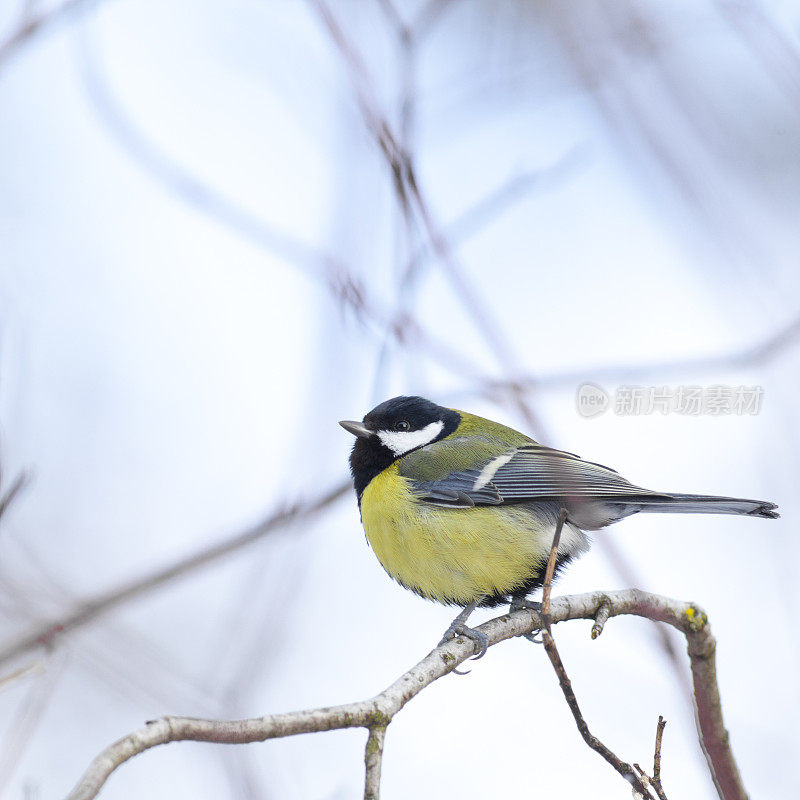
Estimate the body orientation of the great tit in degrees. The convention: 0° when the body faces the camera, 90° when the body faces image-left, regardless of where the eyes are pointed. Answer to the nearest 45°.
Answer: approximately 90°

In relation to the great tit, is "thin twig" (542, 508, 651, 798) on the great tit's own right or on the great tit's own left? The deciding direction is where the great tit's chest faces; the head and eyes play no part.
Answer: on the great tit's own left

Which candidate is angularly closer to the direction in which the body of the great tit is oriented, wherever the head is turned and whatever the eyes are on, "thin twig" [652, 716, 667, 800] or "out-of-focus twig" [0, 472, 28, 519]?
the out-of-focus twig
